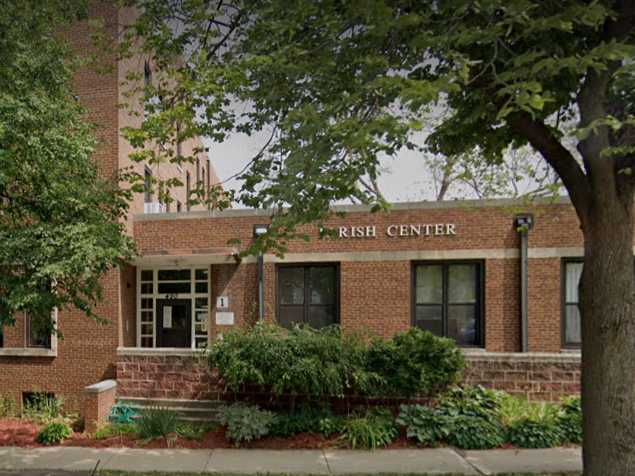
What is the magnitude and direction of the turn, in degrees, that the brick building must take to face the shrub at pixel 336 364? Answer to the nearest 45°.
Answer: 0° — it already faces it

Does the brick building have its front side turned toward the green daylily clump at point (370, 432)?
yes

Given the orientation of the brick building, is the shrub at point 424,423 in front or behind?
in front

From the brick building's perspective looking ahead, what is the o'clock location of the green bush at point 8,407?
The green bush is roughly at 3 o'clock from the brick building.

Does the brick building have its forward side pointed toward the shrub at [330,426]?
yes
